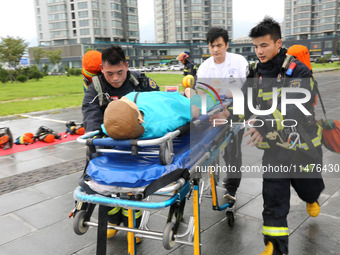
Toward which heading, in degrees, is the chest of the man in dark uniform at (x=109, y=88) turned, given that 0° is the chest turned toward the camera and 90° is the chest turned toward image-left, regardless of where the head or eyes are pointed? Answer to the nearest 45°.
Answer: approximately 0°

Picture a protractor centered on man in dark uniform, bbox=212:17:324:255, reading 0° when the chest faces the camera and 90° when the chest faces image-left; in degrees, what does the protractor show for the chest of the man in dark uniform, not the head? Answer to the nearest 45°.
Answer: approximately 45°

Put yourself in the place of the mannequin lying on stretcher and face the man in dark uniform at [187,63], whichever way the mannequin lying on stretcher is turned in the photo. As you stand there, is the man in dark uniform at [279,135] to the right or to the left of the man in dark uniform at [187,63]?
right

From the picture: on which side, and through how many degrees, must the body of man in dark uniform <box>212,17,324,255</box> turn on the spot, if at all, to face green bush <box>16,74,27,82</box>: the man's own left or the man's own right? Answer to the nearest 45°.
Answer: approximately 90° to the man's own right

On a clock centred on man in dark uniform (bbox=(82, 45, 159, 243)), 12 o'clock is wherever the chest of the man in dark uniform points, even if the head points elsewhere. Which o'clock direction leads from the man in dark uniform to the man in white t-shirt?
The man in white t-shirt is roughly at 8 o'clock from the man in dark uniform.

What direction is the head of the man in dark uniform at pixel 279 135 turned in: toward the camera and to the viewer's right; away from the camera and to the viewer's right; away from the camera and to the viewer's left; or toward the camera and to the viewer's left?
toward the camera and to the viewer's left

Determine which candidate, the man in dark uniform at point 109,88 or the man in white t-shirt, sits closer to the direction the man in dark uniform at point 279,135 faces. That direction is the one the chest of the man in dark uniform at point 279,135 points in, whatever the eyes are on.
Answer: the man in dark uniform

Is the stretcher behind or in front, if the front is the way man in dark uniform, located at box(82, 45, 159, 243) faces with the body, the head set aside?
in front
